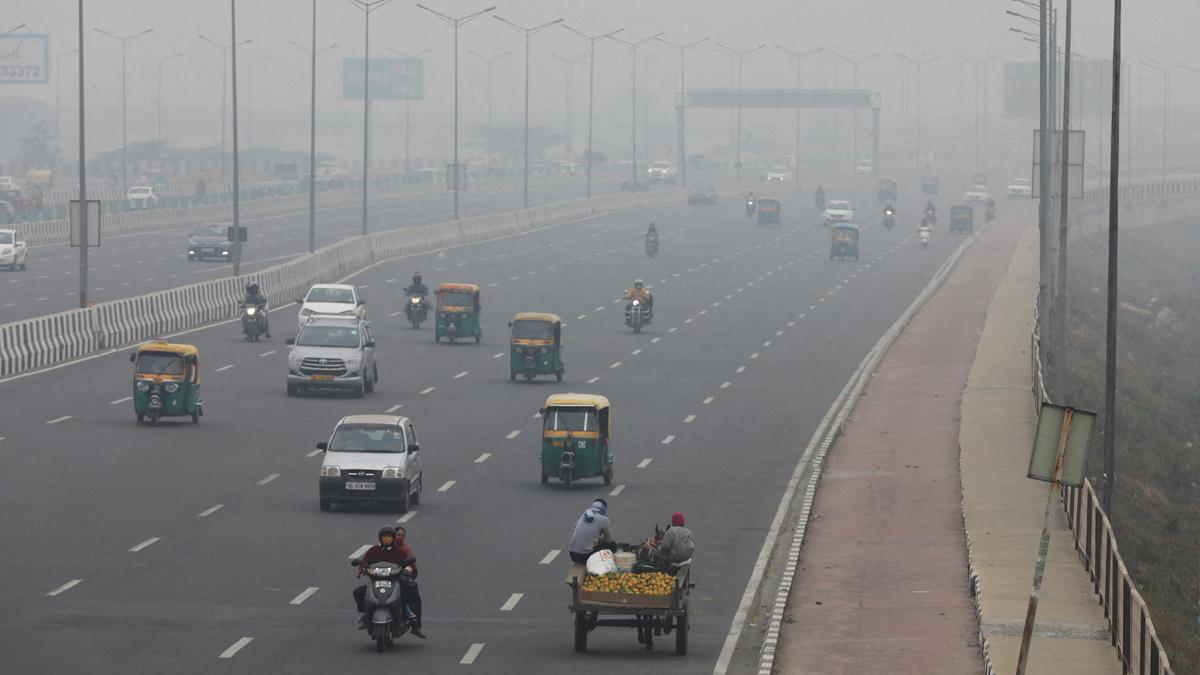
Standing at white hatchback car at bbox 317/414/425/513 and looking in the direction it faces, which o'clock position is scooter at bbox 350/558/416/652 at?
The scooter is roughly at 12 o'clock from the white hatchback car.

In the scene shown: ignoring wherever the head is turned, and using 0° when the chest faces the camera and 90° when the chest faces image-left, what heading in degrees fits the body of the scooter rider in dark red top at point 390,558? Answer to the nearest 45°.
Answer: approximately 0°

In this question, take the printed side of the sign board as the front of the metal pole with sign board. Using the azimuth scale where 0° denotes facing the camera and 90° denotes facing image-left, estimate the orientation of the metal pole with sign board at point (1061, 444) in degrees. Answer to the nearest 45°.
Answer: approximately 180°

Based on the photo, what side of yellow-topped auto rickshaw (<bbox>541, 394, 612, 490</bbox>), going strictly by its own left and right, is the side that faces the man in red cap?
front

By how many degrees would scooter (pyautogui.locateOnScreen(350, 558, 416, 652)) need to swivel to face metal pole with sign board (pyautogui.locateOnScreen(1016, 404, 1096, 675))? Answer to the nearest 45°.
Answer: approximately 45° to its left

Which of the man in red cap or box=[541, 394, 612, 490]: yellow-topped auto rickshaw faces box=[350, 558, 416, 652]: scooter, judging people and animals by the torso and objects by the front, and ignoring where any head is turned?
the yellow-topped auto rickshaw

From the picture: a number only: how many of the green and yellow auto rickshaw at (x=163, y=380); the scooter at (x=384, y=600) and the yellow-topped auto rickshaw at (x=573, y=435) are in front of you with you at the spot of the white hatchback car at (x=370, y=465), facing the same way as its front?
1
